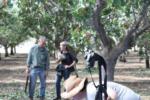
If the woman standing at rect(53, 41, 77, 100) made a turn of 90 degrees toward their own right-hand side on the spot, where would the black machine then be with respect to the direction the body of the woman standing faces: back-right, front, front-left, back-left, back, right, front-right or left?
back-left

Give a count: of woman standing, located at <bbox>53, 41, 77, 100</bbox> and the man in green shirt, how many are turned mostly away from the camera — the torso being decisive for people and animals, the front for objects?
0

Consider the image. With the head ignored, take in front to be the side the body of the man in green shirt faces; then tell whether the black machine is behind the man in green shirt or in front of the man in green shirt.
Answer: in front

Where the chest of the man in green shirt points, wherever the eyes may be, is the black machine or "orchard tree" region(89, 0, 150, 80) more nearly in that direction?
the black machine

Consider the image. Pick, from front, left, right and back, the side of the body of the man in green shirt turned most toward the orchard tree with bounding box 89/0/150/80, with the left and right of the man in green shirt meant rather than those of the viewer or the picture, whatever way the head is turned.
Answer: left

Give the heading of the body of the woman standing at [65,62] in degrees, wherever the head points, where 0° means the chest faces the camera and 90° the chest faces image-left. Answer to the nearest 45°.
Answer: approximately 45°
